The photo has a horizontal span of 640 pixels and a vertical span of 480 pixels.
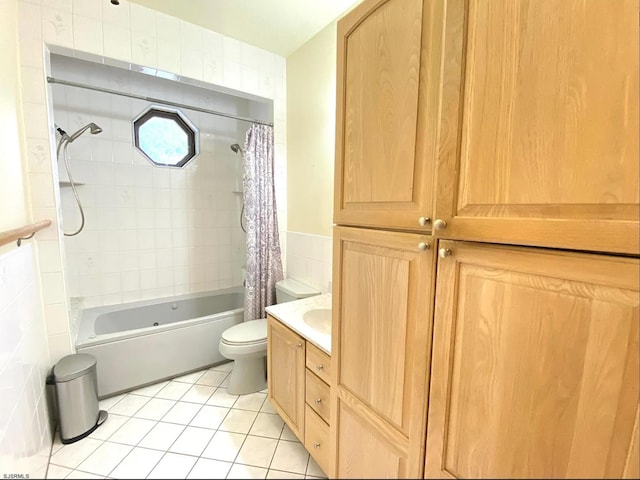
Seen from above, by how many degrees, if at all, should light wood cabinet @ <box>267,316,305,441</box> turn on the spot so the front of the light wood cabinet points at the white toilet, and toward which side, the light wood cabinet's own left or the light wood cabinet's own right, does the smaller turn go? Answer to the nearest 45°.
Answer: approximately 90° to the light wood cabinet's own right

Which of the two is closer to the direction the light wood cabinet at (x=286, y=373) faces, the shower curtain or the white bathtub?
the white bathtub

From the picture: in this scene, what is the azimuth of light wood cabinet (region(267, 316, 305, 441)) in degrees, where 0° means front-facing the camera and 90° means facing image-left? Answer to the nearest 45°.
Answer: approximately 45°

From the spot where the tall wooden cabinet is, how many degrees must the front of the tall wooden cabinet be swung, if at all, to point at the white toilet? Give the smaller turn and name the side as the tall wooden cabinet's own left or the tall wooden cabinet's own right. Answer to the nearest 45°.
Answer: approximately 90° to the tall wooden cabinet's own right

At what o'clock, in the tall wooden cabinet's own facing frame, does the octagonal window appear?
The octagonal window is roughly at 2 o'clock from the tall wooden cabinet.

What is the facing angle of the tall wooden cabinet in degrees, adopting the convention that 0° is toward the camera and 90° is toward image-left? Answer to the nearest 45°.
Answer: approximately 45°

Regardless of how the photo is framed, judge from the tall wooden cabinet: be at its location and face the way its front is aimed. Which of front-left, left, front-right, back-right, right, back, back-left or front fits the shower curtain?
right

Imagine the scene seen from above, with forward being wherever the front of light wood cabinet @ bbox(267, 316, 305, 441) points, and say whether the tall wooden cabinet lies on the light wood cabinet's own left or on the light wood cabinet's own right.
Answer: on the light wood cabinet's own left
